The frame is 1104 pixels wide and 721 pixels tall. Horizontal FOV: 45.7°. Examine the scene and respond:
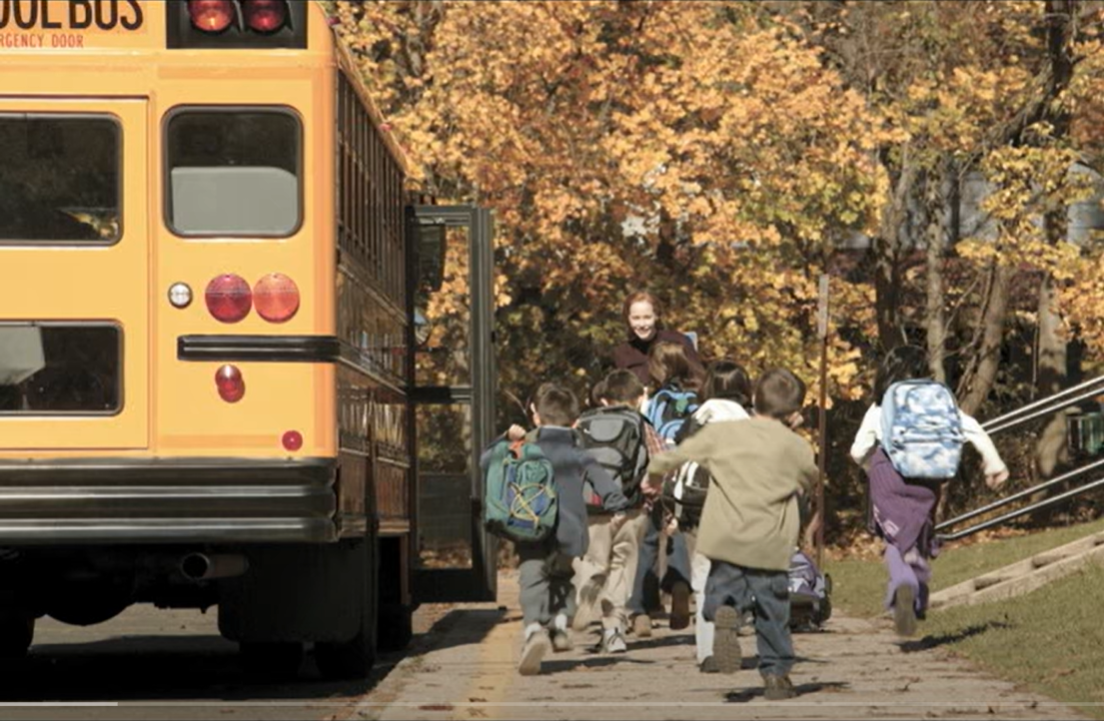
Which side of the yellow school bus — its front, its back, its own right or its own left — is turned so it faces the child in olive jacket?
right

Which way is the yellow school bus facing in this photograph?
away from the camera

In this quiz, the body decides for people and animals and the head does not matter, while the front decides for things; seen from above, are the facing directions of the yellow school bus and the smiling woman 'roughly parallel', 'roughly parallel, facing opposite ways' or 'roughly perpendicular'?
roughly parallel, facing opposite ways

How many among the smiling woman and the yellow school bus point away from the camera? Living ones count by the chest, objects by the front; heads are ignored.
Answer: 1

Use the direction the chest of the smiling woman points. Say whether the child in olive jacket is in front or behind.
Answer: in front

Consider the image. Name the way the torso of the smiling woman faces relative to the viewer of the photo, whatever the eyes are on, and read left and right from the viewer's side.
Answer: facing the viewer

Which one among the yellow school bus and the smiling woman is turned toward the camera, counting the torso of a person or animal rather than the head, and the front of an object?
the smiling woman

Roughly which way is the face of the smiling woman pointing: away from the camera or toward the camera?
toward the camera

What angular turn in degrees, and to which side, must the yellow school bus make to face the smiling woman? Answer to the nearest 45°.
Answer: approximately 45° to its right

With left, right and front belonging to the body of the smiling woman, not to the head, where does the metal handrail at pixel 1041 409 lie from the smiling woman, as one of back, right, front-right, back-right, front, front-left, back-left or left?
back-left
